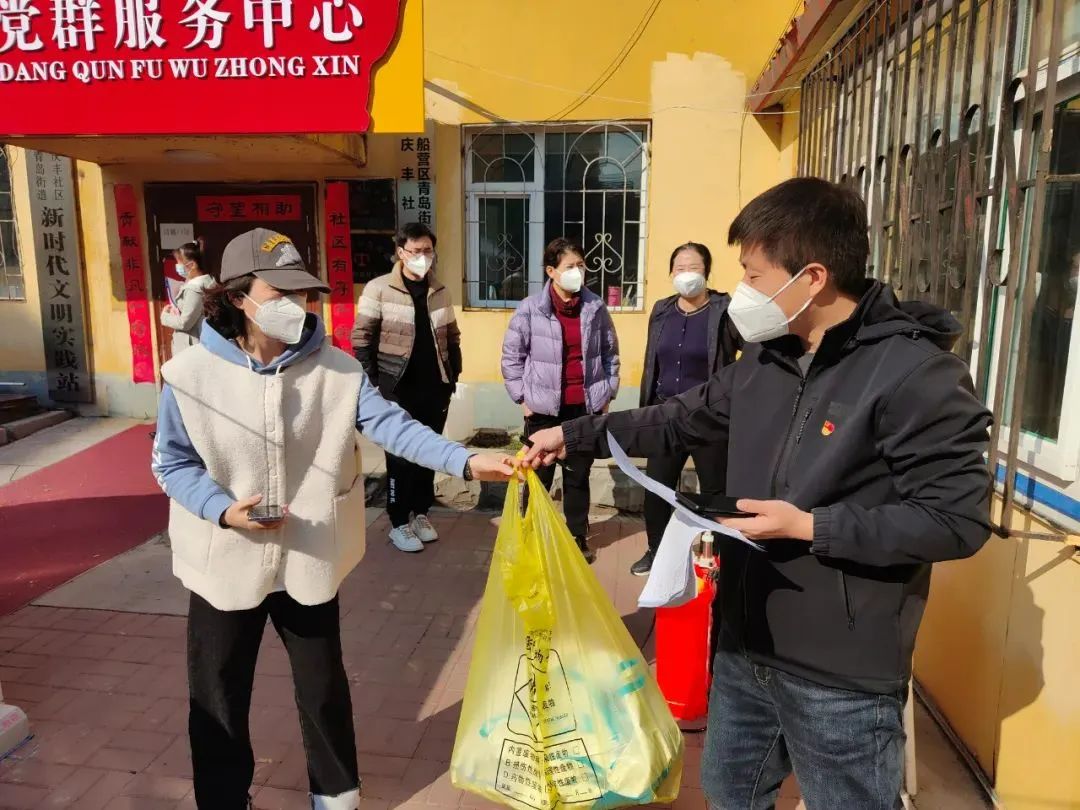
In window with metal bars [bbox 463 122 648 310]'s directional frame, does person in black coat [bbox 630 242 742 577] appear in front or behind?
in front

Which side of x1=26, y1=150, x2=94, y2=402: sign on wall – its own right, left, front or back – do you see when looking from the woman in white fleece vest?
front

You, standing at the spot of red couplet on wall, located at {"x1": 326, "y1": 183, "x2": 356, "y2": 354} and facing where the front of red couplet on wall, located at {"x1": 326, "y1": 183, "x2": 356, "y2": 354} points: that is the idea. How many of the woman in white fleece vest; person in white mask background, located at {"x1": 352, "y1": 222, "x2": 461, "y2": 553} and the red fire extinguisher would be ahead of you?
3

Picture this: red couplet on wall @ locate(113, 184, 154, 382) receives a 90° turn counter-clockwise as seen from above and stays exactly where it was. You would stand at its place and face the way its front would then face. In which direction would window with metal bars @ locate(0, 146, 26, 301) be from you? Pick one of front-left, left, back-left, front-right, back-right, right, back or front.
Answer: back-left

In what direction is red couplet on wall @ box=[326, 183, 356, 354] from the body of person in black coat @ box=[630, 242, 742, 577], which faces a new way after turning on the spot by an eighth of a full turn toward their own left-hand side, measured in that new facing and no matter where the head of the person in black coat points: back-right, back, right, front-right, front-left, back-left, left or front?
back

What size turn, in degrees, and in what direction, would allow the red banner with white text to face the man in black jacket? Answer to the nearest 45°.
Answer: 0° — it already faces them

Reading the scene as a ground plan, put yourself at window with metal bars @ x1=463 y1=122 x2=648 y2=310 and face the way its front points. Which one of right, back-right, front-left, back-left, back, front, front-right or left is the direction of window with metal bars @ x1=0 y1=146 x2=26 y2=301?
right

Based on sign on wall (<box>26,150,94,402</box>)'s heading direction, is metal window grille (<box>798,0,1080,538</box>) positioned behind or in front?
in front

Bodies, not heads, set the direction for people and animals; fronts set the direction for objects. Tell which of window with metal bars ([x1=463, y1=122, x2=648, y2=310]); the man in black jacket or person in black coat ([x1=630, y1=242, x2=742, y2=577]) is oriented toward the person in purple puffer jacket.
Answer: the window with metal bars

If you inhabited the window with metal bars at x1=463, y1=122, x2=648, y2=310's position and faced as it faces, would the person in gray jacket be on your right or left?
on your right
